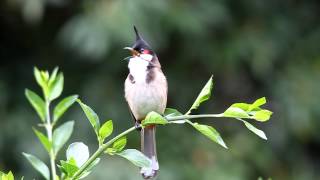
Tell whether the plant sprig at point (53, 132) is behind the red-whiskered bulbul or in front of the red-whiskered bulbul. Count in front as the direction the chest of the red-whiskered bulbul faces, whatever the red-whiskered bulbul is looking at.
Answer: in front
